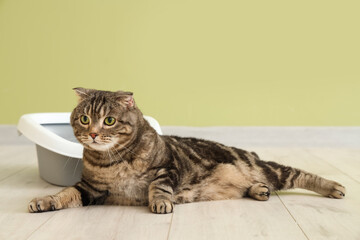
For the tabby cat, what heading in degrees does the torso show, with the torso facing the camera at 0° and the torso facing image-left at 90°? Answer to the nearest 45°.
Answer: approximately 45°

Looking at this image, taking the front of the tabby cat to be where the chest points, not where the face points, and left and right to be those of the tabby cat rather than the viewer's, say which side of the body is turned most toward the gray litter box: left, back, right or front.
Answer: right
